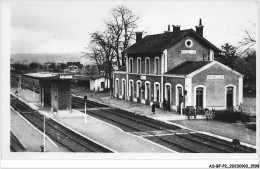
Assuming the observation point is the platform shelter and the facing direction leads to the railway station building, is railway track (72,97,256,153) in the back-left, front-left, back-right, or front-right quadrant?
front-right

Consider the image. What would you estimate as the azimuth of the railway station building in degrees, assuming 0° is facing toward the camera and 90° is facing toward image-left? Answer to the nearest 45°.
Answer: approximately 45°

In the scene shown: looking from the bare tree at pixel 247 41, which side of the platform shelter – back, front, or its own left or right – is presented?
left

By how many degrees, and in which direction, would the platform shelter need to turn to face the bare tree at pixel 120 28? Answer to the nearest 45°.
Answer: approximately 135° to its left

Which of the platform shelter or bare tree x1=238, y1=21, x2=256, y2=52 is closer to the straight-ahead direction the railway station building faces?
the platform shelter

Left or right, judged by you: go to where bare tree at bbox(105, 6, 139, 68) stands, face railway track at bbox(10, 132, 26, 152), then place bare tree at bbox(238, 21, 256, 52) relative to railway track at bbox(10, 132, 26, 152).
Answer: left

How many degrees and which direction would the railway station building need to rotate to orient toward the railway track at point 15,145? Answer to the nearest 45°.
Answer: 0° — it already faces it

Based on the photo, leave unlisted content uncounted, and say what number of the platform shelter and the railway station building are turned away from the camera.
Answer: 0
